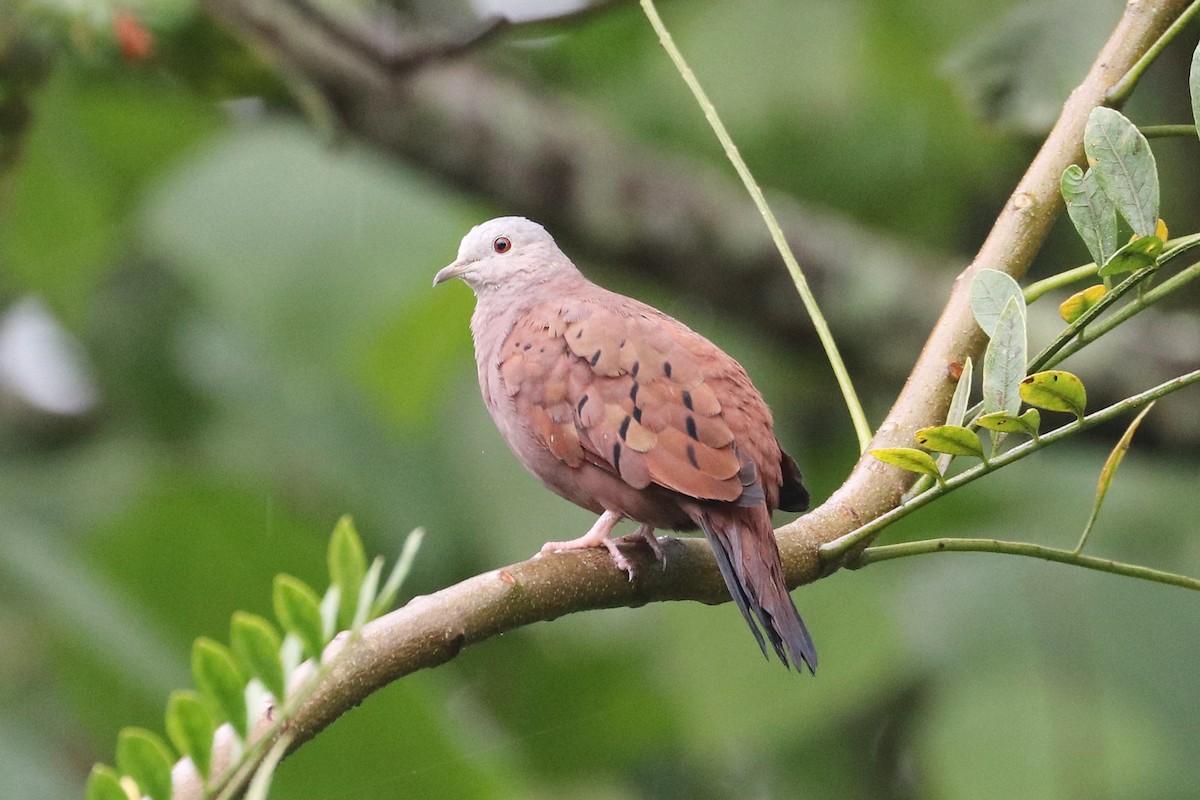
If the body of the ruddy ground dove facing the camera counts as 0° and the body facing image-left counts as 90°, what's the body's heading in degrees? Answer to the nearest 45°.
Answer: approximately 90°

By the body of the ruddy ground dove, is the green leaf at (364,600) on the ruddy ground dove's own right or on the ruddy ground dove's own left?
on the ruddy ground dove's own left

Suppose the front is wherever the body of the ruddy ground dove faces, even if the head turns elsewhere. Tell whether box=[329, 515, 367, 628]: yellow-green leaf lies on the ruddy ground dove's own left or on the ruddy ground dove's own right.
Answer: on the ruddy ground dove's own left

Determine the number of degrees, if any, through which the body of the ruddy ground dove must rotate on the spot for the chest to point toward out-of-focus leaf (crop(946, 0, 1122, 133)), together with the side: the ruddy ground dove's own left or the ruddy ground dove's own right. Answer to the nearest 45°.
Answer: approximately 135° to the ruddy ground dove's own right

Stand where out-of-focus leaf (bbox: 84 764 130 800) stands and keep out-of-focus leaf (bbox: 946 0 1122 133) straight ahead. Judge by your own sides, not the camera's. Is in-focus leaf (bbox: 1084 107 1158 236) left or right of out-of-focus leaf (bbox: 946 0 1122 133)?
right

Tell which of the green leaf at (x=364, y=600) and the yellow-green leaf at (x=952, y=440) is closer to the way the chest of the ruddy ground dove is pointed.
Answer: the green leaf
